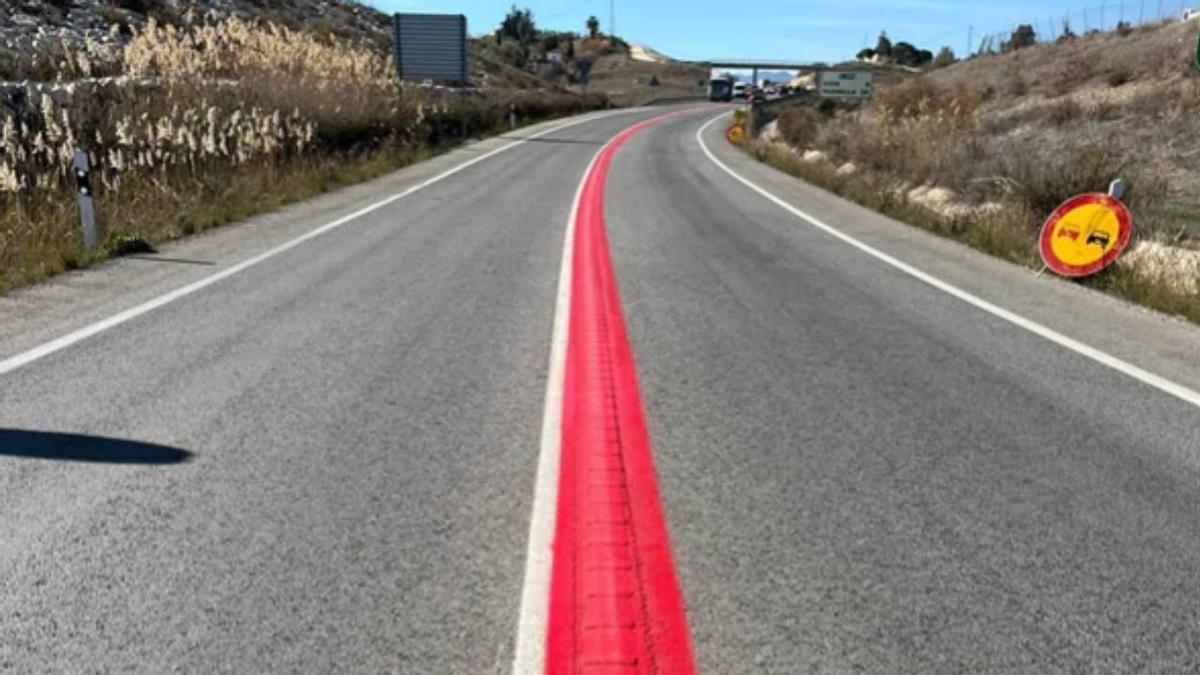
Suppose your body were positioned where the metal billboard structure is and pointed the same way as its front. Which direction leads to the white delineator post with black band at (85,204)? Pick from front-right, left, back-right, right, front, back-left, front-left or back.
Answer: back

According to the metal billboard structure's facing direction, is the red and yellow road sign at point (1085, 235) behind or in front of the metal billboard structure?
behind

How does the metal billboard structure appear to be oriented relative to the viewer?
away from the camera
